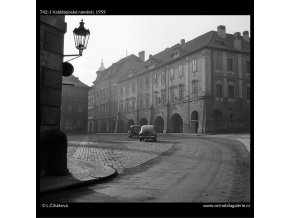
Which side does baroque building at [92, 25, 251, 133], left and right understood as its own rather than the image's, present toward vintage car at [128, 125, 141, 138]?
front

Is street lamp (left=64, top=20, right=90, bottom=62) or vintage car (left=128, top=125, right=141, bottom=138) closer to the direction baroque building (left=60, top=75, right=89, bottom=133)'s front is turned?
the street lamp

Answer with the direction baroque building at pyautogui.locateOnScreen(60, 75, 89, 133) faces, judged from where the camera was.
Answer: facing the viewer

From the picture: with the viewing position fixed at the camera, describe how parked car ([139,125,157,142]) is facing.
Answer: facing away from the viewer

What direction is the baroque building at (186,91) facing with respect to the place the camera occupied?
facing the viewer and to the left of the viewer

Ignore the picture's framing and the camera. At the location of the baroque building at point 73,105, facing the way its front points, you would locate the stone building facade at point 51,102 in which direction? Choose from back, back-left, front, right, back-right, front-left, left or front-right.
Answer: front

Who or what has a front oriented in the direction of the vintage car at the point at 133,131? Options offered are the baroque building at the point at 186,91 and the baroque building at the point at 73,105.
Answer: the baroque building at the point at 186,91

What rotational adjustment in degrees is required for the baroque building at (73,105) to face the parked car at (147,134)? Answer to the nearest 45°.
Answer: approximately 135° to its left
